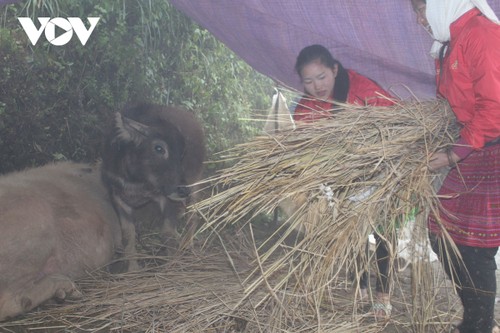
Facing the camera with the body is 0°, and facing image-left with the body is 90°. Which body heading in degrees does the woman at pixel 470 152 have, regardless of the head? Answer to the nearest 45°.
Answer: approximately 90°

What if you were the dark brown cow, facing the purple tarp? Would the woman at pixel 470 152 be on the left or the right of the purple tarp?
right

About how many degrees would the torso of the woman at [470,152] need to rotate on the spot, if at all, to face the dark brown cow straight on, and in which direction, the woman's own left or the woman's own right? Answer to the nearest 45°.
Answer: approximately 45° to the woman's own right

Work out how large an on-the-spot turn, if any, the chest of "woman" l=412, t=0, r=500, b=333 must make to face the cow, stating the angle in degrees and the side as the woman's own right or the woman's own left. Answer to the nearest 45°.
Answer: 0° — they already face it

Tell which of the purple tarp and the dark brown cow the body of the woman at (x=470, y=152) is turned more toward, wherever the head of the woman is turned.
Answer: the dark brown cow
